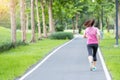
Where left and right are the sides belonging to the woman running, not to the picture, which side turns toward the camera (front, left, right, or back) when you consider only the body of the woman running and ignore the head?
back
